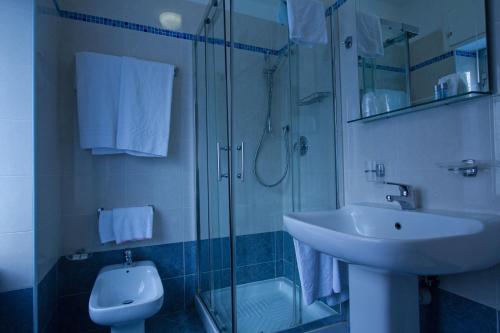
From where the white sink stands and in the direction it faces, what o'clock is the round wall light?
The round wall light is roughly at 2 o'clock from the white sink.

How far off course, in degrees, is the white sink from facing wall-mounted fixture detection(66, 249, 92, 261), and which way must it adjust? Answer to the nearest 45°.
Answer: approximately 45° to its right

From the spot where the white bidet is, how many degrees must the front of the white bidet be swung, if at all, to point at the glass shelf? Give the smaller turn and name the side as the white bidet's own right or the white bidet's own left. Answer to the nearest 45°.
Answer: approximately 45° to the white bidet's own left

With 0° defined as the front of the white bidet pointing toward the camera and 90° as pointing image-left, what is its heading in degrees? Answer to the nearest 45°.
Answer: approximately 0°

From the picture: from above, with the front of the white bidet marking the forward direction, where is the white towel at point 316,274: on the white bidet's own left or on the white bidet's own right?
on the white bidet's own left

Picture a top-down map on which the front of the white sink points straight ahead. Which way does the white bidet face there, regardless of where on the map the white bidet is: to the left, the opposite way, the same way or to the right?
to the left

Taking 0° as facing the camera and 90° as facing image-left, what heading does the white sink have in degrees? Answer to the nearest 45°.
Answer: approximately 45°
